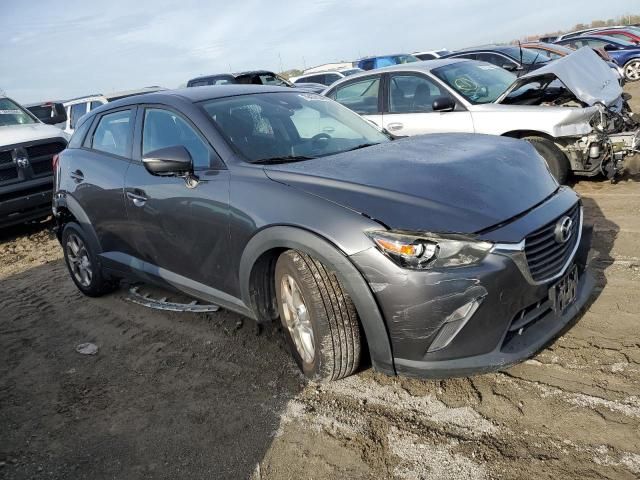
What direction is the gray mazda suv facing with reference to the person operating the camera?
facing the viewer and to the right of the viewer

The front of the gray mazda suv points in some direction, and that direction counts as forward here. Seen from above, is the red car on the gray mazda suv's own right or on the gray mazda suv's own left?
on the gray mazda suv's own left

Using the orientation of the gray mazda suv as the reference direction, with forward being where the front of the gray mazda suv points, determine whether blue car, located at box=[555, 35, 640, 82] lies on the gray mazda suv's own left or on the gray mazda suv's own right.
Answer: on the gray mazda suv's own left

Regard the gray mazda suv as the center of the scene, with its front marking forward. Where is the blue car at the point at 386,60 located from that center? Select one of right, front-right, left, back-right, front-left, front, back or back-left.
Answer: back-left
